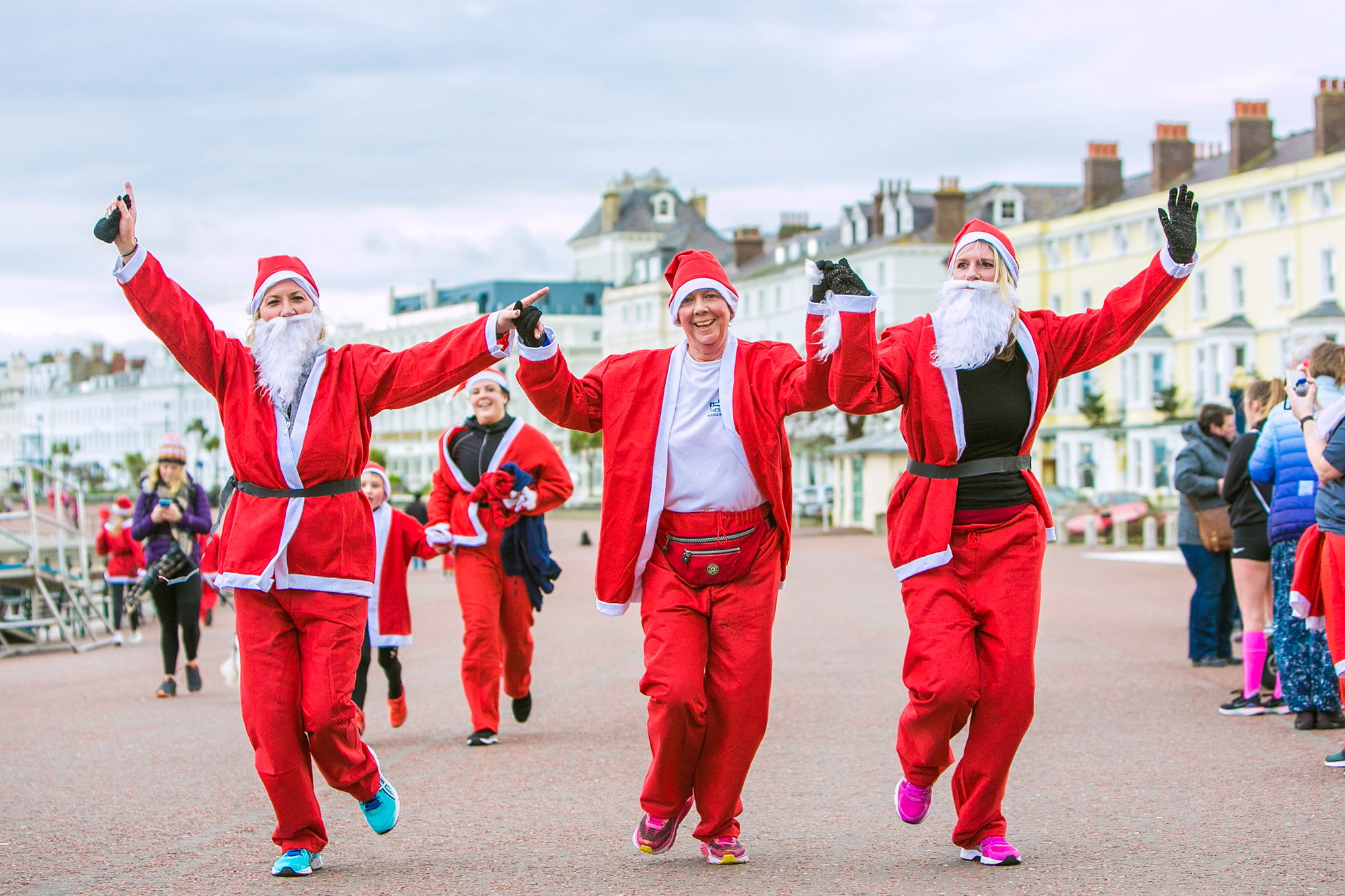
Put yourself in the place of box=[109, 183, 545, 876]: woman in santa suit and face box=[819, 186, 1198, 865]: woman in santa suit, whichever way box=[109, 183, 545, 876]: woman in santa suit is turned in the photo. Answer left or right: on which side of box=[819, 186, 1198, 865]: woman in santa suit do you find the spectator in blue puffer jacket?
left

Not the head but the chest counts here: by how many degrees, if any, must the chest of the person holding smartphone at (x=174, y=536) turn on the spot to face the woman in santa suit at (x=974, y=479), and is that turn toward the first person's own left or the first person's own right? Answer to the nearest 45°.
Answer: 0° — they already face them

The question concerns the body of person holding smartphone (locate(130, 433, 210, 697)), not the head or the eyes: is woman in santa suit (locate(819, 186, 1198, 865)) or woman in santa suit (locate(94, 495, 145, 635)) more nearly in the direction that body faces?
the woman in santa suit (locate(819, 186, 1198, 865))

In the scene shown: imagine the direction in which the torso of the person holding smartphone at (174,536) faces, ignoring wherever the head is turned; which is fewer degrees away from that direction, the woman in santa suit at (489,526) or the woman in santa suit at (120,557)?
the woman in santa suit at (489,526)

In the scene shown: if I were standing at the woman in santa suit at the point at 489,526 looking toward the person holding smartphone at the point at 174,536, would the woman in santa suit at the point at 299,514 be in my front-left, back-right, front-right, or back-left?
back-left

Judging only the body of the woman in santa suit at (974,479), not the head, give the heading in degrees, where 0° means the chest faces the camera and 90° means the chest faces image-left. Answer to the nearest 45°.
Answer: approximately 0°
